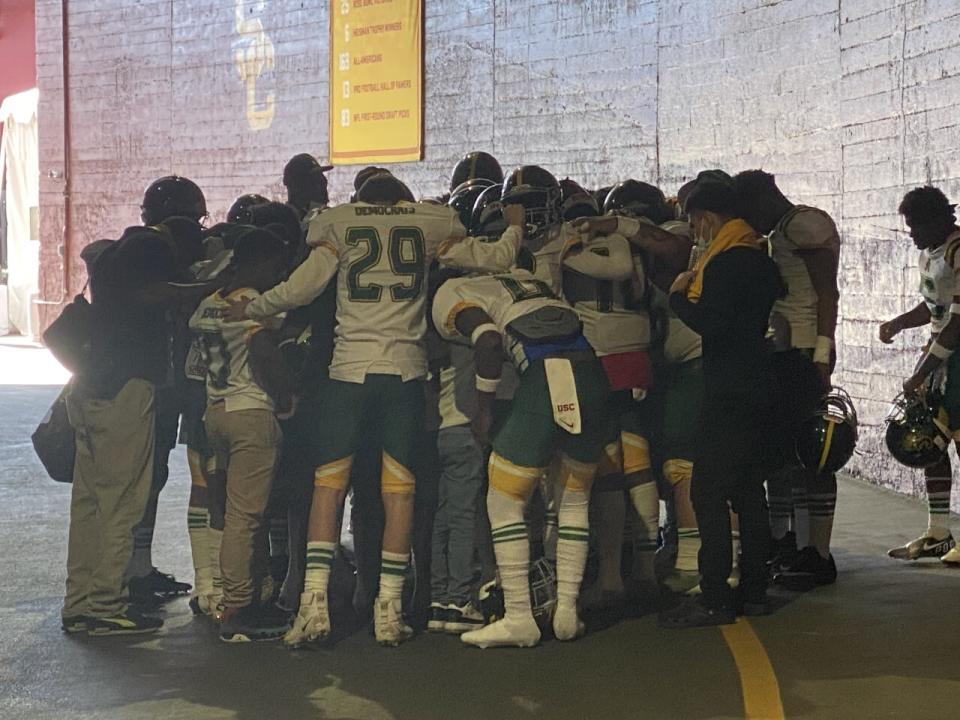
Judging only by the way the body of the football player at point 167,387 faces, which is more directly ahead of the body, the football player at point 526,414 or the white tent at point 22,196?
the football player

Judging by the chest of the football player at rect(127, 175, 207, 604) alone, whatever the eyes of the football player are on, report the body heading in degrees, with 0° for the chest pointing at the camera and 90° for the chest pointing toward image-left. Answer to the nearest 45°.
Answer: approximately 270°

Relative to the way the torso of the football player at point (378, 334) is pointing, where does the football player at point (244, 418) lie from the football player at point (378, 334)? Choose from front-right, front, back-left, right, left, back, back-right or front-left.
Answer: left

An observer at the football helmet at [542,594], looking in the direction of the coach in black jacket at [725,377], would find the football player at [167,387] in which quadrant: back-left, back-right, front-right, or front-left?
back-left

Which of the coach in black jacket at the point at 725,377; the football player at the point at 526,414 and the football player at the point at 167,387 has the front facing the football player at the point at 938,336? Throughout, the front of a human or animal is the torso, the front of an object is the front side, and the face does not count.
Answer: the football player at the point at 167,387

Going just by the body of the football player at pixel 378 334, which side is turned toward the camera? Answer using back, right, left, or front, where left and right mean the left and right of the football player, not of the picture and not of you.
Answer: back

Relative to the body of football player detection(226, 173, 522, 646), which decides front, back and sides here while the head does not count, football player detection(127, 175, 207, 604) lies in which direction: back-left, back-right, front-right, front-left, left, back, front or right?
front-left

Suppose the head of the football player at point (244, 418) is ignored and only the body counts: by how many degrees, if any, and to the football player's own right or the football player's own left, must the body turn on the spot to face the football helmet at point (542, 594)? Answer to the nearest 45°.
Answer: approximately 45° to the football player's own right

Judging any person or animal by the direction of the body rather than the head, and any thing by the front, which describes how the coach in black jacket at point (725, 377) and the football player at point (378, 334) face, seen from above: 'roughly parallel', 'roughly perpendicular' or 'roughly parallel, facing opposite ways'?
roughly perpendicular

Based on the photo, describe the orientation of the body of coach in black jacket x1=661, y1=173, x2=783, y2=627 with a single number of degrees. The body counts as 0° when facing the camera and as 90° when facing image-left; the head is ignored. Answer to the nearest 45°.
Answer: approximately 90°

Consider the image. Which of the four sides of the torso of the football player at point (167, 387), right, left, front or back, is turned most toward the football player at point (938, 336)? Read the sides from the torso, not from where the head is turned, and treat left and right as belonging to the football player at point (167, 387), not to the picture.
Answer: front

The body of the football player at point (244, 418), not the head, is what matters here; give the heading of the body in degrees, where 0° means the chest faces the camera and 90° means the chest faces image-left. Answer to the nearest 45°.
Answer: approximately 225°

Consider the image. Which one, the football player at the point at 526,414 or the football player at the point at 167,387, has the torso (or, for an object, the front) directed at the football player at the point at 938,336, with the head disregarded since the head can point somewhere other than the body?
the football player at the point at 167,387

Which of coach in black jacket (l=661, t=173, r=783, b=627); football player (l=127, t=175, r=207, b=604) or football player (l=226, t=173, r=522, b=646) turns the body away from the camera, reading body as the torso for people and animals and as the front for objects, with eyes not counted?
football player (l=226, t=173, r=522, b=646)

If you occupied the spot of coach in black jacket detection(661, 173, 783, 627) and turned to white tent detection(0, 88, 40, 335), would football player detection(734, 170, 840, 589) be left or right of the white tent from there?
right
